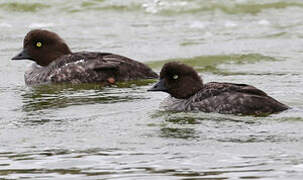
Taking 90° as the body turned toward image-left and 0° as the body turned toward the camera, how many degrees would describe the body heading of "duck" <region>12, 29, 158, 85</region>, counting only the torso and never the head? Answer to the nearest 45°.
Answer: approximately 90°
